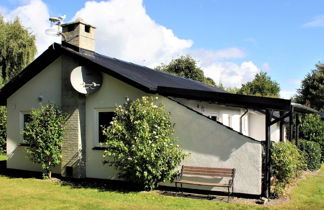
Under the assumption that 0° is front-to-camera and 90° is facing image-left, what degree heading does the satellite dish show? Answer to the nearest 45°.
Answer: approximately 315°

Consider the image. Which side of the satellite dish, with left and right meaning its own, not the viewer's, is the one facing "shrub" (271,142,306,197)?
front

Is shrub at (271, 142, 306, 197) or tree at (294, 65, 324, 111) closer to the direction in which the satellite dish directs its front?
the shrub

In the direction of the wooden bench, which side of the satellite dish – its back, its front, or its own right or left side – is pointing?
front

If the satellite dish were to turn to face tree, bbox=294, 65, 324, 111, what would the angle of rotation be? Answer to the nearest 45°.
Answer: approximately 90° to its left

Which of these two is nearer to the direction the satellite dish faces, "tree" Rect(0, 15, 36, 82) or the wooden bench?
the wooden bench

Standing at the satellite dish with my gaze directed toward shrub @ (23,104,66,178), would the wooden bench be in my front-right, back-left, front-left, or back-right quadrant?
back-left

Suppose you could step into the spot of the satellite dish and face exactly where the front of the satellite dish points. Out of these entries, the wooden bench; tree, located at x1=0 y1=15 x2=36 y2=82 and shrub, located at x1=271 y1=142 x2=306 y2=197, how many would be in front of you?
2

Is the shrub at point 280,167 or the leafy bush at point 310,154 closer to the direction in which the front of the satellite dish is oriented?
the shrub

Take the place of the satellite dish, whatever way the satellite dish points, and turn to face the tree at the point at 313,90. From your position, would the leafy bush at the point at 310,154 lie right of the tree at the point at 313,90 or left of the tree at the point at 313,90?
right
